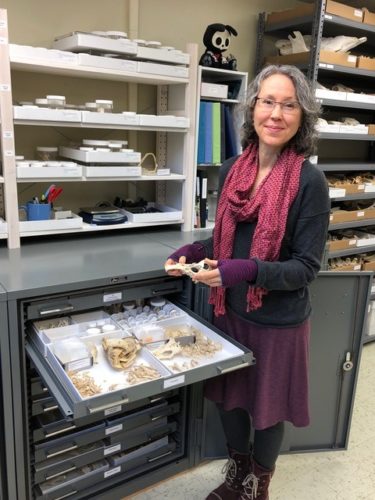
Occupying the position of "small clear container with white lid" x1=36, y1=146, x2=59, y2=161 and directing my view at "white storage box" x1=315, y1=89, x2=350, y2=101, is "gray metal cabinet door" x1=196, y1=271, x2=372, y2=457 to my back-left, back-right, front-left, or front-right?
front-right

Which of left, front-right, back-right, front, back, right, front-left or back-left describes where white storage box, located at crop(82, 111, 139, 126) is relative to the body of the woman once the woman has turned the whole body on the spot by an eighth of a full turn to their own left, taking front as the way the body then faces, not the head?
back-right

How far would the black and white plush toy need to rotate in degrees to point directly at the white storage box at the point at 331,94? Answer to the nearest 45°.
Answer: approximately 90° to its left

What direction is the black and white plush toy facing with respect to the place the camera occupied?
facing the viewer and to the right of the viewer

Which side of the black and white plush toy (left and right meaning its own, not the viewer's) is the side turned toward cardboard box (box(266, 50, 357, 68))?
left

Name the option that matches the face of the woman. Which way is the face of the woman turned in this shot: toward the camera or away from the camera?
toward the camera

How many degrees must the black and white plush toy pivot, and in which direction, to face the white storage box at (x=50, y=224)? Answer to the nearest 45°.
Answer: approximately 90° to its right

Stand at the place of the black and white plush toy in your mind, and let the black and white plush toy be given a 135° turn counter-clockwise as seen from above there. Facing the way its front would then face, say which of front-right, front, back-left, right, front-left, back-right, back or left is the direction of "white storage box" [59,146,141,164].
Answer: back-left

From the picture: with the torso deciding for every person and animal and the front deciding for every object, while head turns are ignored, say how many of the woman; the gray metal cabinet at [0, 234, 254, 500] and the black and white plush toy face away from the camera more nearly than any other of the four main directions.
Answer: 0

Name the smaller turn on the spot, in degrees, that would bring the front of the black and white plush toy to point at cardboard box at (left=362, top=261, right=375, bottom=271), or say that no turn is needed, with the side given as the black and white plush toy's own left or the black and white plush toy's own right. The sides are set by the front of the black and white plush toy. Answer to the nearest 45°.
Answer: approximately 90° to the black and white plush toy's own left

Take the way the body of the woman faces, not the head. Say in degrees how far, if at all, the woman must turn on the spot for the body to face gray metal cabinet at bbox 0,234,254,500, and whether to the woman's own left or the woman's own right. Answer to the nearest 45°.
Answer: approximately 45° to the woman's own right

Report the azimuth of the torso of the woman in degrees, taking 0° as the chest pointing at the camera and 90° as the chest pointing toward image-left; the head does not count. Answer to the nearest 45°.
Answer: approximately 45°

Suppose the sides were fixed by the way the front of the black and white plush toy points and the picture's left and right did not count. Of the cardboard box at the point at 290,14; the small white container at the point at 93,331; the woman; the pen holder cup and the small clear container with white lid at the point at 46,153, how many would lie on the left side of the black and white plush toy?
1

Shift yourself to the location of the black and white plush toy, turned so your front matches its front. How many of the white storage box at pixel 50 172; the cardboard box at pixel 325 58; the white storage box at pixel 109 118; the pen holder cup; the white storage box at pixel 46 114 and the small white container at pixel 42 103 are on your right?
5

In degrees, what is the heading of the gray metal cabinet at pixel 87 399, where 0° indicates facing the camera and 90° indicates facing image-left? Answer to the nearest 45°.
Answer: approximately 315°

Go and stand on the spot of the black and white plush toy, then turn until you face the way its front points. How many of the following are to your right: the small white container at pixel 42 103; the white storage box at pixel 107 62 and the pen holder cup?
3

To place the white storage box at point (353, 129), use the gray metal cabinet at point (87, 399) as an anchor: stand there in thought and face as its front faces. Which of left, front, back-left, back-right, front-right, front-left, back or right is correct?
left

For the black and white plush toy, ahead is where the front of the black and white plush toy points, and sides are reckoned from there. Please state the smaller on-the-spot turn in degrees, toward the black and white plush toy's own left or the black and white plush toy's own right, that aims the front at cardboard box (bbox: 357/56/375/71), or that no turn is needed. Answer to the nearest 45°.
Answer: approximately 90° to the black and white plush toy's own left

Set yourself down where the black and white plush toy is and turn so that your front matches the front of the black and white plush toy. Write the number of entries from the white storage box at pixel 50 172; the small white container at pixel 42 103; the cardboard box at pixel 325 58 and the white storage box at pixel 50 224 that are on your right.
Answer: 3
